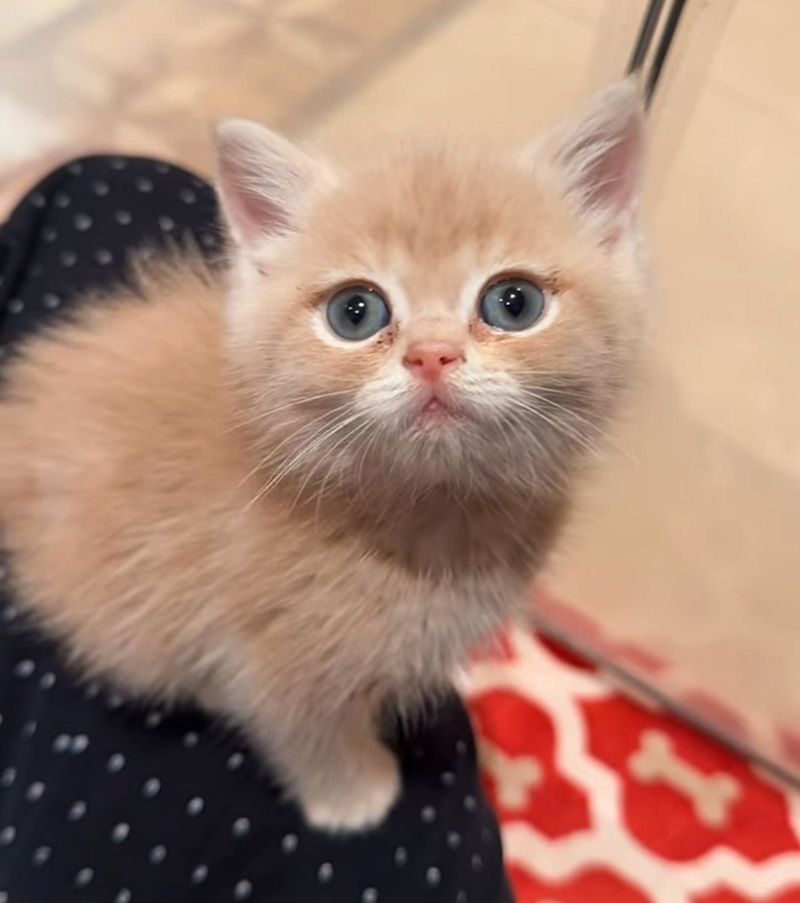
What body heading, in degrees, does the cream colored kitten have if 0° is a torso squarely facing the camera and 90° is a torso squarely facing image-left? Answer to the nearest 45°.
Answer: approximately 315°

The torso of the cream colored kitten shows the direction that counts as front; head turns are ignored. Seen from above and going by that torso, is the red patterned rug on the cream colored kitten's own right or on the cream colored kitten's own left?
on the cream colored kitten's own left
